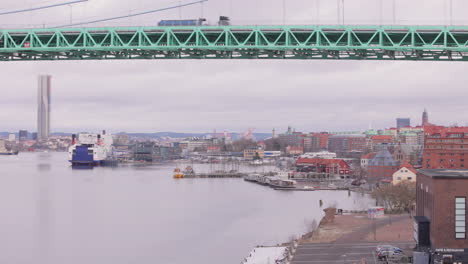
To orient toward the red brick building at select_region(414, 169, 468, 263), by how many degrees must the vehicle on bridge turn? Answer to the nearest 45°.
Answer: approximately 45° to its right

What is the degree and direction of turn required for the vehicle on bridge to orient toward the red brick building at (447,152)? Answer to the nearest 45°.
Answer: approximately 45° to its left

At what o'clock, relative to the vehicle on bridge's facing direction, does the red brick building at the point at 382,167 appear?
The red brick building is roughly at 10 o'clock from the vehicle on bridge.

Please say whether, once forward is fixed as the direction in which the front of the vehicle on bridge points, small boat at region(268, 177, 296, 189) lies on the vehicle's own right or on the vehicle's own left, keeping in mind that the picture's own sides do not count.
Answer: on the vehicle's own left

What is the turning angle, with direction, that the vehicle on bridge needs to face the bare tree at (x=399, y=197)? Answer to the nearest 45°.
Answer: approximately 45° to its left

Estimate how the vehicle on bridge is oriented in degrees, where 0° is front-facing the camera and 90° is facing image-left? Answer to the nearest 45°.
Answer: approximately 270°
